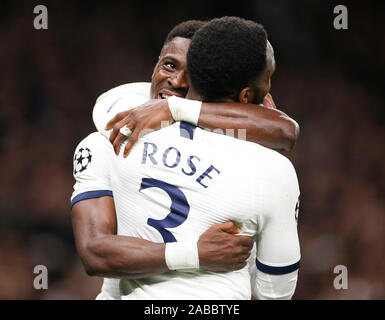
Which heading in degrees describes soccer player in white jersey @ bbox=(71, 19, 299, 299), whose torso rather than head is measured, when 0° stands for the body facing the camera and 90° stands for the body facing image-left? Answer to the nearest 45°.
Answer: approximately 225°
